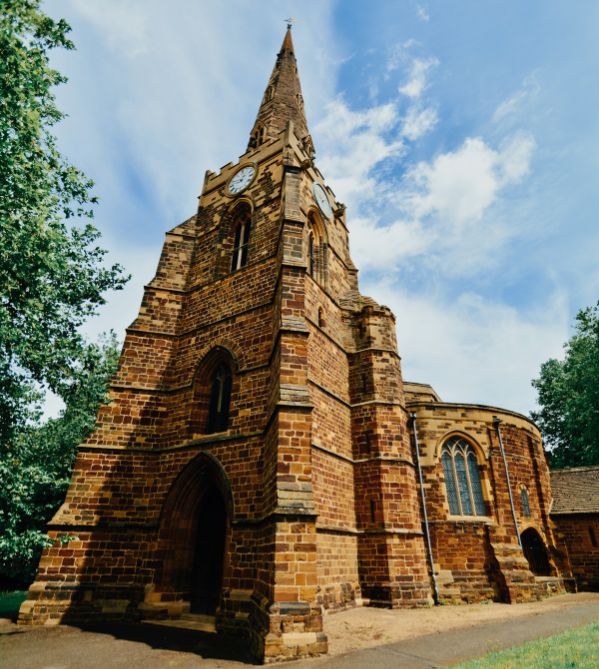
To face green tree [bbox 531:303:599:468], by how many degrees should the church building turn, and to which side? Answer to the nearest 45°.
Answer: approximately 180°

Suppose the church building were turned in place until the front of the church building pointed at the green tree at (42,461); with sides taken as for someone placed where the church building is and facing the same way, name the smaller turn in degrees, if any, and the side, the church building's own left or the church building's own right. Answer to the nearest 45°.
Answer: approximately 45° to the church building's own right

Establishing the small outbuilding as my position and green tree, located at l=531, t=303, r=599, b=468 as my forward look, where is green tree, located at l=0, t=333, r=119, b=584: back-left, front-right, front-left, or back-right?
back-left

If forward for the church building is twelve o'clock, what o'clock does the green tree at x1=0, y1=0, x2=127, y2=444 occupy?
The green tree is roughly at 12 o'clock from the church building.

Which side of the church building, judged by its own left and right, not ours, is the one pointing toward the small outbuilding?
back

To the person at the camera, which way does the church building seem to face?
facing the viewer and to the left of the viewer

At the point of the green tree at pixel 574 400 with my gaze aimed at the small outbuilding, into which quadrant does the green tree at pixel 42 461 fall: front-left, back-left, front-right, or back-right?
front-right

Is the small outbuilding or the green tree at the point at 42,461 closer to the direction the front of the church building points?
the green tree
